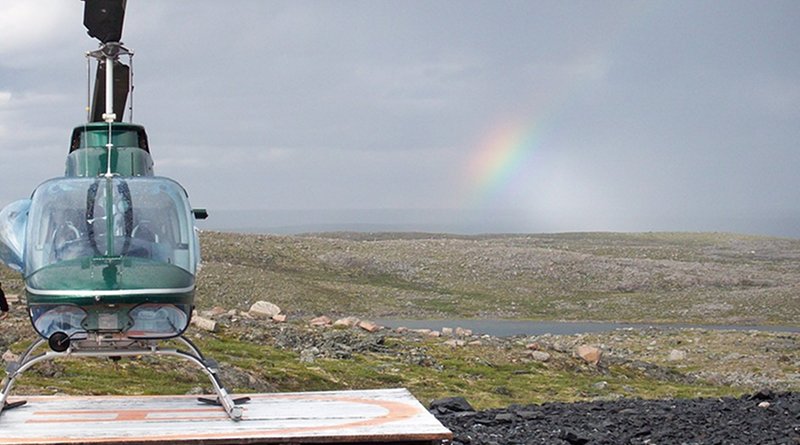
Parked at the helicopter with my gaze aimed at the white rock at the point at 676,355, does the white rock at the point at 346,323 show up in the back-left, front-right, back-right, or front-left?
front-left

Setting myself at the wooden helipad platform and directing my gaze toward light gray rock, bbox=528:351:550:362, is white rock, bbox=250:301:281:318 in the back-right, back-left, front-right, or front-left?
front-left

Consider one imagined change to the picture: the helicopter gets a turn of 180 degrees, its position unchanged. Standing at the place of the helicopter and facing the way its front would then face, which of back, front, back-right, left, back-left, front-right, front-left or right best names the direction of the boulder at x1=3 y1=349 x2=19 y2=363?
front

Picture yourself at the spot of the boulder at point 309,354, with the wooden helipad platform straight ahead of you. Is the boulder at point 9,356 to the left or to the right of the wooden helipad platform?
right

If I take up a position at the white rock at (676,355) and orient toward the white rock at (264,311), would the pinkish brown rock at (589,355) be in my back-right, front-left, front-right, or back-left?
front-left

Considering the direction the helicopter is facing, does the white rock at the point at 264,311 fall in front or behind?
behind

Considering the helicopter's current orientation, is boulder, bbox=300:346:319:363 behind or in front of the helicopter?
behind

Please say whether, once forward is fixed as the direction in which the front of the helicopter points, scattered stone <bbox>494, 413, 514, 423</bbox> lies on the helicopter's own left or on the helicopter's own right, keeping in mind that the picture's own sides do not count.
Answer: on the helicopter's own left

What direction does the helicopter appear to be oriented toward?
toward the camera

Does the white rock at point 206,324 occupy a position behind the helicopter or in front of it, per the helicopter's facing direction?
behind

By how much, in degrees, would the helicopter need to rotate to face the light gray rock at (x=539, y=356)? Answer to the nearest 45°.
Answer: approximately 135° to its left
